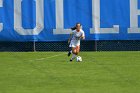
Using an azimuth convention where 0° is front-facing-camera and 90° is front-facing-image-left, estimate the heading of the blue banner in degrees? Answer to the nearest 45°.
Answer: approximately 0°
